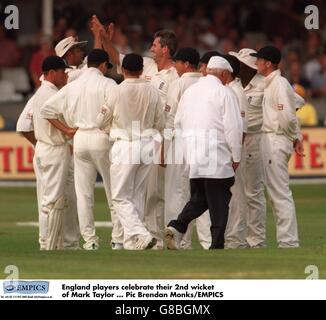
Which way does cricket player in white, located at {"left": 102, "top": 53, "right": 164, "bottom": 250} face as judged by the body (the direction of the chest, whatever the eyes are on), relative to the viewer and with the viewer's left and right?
facing away from the viewer

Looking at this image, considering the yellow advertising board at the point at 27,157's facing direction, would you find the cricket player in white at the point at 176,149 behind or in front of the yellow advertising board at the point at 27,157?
in front

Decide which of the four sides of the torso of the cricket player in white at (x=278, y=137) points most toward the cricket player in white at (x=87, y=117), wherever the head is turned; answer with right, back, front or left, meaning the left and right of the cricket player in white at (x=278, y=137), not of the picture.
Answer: front

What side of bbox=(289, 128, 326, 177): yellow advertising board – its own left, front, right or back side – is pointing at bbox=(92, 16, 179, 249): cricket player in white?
front

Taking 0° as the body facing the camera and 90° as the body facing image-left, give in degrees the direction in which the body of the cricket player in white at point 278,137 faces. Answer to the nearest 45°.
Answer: approximately 90°

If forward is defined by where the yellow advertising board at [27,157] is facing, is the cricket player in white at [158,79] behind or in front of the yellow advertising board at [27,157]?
in front

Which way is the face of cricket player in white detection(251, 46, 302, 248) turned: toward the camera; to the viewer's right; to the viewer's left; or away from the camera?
to the viewer's left

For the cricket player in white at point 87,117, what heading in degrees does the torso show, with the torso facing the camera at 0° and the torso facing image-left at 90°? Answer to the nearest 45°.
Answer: approximately 225°

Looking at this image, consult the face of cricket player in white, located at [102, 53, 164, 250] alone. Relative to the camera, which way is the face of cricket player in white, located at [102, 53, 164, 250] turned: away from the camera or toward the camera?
away from the camera

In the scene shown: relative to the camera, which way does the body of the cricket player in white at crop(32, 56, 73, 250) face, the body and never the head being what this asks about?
to the viewer's right

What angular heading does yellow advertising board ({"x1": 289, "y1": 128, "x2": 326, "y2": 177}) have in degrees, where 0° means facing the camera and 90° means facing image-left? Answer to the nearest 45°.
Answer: approximately 0°
